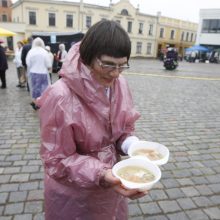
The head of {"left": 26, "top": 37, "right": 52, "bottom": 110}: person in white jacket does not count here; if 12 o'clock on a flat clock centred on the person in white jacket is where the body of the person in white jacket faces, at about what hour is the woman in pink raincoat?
The woman in pink raincoat is roughly at 6 o'clock from the person in white jacket.

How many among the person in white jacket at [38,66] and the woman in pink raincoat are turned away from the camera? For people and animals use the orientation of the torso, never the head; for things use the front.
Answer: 1

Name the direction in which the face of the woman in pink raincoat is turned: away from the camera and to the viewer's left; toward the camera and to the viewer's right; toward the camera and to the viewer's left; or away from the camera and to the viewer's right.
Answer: toward the camera and to the viewer's right

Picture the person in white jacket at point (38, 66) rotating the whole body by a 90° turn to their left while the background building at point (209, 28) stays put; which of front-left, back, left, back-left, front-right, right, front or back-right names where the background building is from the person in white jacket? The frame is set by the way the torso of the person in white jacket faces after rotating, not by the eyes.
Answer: back-right

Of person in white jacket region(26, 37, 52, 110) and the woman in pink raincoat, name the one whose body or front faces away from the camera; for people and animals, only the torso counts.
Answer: the person in white jacket

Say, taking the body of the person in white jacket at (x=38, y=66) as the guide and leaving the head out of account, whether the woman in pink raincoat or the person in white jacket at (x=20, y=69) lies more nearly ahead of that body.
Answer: the person in white jacket

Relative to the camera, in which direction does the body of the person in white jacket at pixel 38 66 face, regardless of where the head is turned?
away from the camera

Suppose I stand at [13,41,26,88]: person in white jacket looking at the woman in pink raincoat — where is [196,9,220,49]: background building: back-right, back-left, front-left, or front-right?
back-left

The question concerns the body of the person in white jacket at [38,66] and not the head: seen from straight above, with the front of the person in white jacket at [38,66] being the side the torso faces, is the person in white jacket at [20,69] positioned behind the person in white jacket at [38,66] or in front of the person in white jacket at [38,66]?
in front

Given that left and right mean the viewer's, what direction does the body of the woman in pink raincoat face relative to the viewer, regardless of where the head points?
facing the viewer and to the right of the viewer
